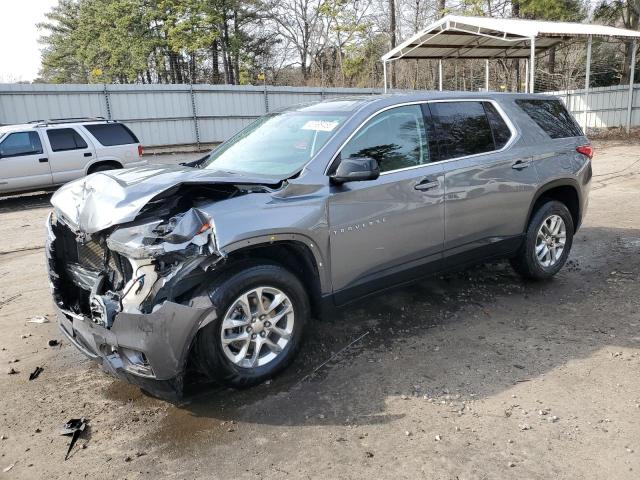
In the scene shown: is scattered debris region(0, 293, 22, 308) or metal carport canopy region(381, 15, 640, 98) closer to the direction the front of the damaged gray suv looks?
the scattered debris

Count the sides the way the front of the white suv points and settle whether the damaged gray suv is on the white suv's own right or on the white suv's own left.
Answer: on the white suv's own left

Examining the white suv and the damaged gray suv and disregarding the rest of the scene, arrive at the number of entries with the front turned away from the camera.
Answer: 0

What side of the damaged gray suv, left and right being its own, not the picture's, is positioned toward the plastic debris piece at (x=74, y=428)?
front

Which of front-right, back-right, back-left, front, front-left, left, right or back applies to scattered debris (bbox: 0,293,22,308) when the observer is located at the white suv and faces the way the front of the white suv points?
left

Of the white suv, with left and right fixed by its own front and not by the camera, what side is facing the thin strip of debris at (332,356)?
left

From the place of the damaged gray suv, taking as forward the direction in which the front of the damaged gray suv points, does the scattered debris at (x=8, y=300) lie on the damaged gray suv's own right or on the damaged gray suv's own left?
on the damaged gray suv's own right

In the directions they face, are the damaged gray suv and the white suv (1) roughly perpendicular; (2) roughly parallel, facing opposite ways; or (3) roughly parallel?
roughly parallel

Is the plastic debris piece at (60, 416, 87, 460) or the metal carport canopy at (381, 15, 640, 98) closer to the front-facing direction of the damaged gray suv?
the plastic debris piece

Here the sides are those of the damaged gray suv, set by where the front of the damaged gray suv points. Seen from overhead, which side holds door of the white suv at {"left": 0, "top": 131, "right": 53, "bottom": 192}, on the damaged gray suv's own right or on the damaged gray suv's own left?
on the damaged gray suv's own right

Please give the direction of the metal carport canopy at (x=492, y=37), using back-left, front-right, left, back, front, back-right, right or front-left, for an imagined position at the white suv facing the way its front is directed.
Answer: back

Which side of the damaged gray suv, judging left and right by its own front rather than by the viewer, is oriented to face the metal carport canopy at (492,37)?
back

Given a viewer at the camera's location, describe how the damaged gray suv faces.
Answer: facing the viewer and to the left of the viewer

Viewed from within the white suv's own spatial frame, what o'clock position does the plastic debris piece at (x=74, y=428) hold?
The plastic debris piece is roughly at 9 o'clock from the white suv.

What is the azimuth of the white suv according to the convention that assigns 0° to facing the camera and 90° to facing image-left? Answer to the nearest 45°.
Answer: approximately 90°

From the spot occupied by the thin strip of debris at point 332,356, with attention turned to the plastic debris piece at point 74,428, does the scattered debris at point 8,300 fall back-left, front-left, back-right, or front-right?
front-right
